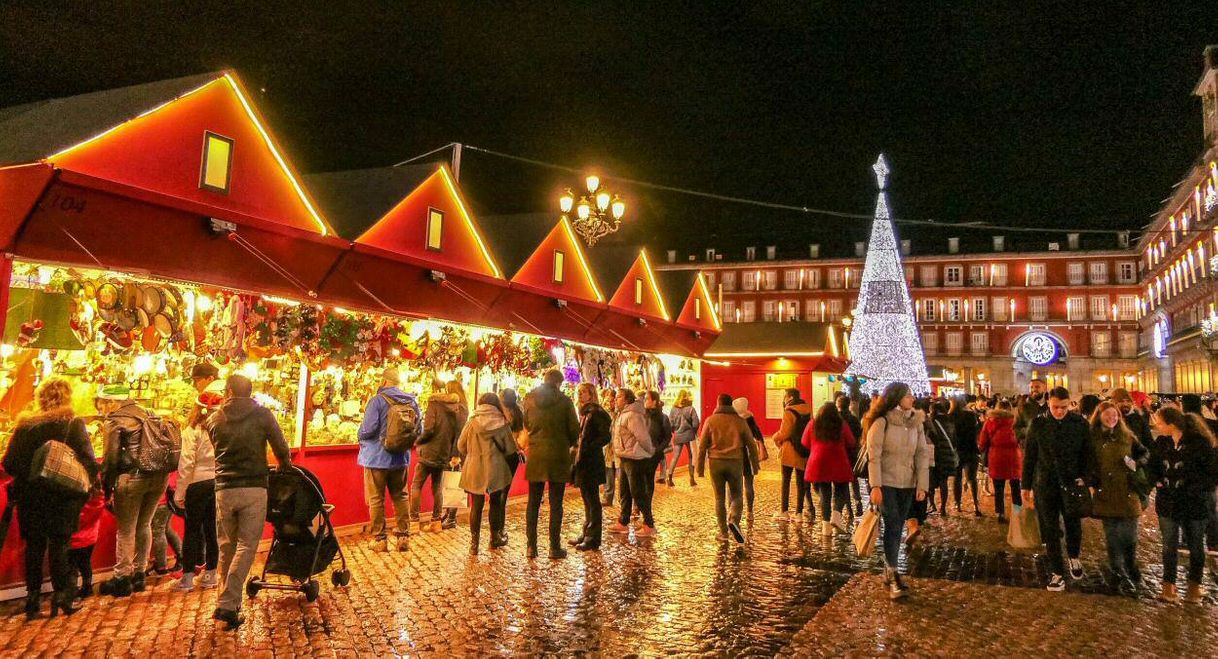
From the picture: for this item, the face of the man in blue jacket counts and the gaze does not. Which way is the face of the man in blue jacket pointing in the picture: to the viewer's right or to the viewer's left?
to the viewer's left

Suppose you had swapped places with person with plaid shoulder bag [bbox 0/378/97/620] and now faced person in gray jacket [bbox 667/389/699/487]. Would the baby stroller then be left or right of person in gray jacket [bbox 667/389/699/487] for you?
right

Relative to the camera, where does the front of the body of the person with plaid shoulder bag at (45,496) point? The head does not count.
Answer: away from the camera

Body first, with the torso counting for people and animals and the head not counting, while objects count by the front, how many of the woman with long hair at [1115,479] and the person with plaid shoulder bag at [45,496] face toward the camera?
1

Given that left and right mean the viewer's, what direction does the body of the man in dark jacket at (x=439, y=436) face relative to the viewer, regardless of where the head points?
facing away from the viewer

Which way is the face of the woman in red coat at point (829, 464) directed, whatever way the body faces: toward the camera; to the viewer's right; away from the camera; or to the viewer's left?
away from the camera

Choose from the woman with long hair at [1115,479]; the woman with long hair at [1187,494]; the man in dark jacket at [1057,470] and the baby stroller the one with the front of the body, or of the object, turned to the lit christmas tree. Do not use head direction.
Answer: the baby stroller

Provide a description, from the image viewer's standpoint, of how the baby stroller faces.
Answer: facing away from the viewer and to the right of the viewer

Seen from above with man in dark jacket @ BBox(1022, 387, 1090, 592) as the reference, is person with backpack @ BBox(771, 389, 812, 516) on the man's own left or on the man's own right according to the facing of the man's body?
on the man's own right

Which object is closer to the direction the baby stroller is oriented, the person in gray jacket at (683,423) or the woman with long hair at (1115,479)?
the person in gray jacket

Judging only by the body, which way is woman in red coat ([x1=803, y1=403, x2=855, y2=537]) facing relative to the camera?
away from the camera

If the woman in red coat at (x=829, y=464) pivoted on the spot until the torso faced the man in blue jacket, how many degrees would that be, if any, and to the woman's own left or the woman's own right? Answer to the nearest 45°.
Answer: approximately 135° to the woman's own left

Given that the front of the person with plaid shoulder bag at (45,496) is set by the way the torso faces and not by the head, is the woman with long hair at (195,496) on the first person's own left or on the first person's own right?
on the first person's own right
